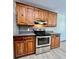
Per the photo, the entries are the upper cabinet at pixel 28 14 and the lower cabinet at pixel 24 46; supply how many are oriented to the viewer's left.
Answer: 0

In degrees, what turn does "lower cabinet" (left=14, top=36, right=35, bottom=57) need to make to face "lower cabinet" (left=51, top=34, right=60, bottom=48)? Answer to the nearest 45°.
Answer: approximately 90° to its left

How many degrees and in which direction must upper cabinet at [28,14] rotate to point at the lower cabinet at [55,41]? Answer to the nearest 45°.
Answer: approximately 90° to its left

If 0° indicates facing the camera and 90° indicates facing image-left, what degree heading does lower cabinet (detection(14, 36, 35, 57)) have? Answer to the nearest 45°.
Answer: approximately 315°
